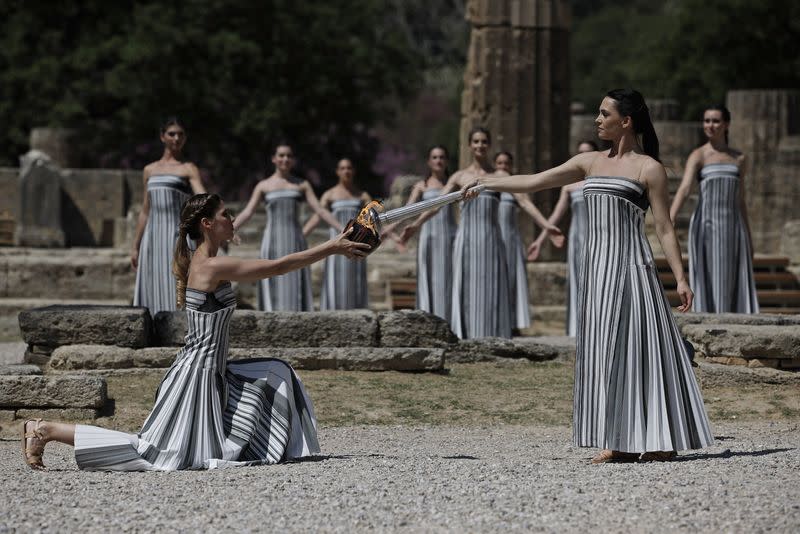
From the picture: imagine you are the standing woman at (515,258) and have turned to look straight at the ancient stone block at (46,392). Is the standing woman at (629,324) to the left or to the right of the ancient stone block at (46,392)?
left

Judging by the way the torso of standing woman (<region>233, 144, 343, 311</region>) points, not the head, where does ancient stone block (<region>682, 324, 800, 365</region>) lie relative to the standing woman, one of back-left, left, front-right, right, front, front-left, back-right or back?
front-left

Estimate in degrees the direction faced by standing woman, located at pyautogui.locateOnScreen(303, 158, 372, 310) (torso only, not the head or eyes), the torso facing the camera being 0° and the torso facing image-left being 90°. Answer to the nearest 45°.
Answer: approximately 0°

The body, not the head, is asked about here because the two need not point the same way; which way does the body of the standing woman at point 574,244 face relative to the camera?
toward the camera

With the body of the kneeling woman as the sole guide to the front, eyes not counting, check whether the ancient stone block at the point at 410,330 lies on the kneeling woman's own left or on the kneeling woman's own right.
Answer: on the kneeling woman's own left

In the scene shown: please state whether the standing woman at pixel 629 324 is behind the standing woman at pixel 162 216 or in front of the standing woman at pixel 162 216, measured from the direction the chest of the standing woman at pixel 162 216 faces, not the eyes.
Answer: in front

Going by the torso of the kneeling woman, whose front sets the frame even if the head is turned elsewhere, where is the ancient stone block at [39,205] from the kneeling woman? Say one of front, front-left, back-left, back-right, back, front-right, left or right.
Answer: left

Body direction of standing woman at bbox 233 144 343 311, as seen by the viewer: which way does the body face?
toward the camera

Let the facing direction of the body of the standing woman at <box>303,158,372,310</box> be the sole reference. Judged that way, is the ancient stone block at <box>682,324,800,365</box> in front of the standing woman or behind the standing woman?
in front

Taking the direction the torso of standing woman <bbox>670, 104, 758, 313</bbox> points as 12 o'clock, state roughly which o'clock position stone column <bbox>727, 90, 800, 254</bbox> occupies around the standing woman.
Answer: The stone column is roughly at 6 o'clock from the standing woman.

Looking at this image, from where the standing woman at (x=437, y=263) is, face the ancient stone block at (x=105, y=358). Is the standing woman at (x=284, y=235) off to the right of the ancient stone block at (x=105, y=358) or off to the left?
right

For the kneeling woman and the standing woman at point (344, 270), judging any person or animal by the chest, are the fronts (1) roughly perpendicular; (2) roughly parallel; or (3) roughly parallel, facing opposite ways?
roughly perpendicular

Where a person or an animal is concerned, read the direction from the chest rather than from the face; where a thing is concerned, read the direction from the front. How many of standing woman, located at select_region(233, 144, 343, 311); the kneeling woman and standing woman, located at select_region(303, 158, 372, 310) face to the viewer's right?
1
